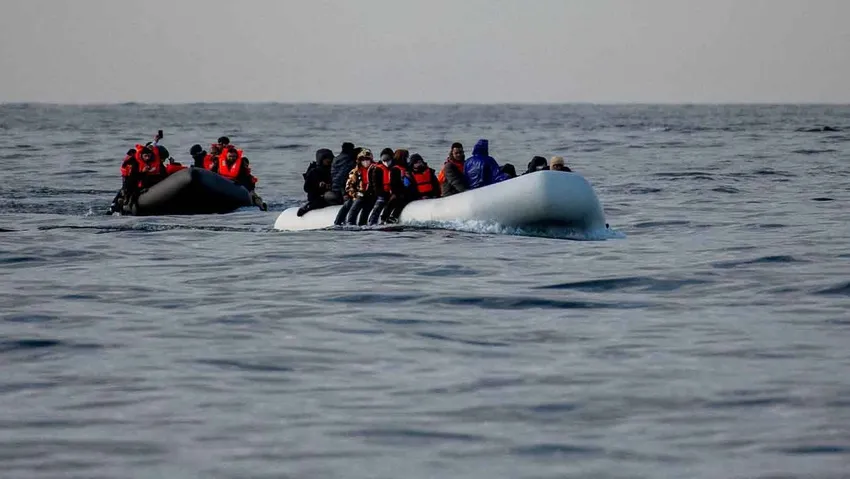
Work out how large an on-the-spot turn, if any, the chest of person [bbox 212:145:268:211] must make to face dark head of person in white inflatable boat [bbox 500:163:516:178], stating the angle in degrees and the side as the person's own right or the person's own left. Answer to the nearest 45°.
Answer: approximately 45° to the person's own left

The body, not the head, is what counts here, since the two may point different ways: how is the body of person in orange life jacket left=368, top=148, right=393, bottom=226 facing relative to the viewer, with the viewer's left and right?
facing the viewer and to the right of the viewer

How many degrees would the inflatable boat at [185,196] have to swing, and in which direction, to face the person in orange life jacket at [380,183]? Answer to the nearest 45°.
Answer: approximately 45° to its left

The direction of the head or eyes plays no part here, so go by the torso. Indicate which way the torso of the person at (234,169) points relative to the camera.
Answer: toward the camera
